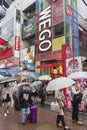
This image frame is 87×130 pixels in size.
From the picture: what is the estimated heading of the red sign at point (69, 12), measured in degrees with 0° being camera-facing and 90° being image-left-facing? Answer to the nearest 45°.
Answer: approximately 45°

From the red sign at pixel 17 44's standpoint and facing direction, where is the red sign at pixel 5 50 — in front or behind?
in front

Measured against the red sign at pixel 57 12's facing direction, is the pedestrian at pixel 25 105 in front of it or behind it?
in front

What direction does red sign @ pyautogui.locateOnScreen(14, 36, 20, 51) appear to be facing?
toward the camera

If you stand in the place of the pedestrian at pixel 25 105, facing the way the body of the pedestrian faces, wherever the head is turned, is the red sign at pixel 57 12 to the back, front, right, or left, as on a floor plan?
back

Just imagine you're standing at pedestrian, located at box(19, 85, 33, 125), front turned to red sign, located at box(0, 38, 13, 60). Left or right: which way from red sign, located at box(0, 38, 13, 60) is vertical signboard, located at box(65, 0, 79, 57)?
right

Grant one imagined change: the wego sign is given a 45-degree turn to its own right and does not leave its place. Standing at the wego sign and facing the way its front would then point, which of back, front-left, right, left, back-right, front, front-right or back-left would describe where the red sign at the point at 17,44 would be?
front-right

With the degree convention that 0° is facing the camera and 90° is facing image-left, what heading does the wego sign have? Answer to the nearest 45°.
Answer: approximately 45°

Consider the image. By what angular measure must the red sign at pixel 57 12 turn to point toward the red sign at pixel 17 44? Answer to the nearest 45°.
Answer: approximately 90° to its right

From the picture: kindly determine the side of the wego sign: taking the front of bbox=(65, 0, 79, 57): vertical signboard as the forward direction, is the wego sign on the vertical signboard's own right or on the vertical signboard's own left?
on the vertical signboard's own right

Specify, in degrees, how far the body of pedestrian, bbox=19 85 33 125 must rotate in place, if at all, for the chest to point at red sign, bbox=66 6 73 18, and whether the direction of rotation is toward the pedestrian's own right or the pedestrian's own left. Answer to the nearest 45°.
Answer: approximately 180°

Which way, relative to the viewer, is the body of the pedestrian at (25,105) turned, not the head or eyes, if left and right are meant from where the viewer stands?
facing the viewer

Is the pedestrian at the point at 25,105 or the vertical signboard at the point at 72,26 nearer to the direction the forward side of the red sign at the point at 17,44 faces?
the pedestrian

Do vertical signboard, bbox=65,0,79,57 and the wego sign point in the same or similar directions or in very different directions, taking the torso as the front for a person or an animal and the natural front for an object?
same or similar directions

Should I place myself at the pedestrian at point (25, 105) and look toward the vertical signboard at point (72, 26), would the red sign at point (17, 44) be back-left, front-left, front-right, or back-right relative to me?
front-left

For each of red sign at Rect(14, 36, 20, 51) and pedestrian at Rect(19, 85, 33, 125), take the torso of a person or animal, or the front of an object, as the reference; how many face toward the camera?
2

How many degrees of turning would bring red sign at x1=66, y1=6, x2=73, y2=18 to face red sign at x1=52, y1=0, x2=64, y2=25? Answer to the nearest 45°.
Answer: approximately 90° to its right

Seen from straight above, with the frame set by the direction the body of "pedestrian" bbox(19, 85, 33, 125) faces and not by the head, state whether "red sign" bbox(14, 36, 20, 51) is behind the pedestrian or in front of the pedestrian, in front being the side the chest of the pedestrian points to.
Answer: behind
